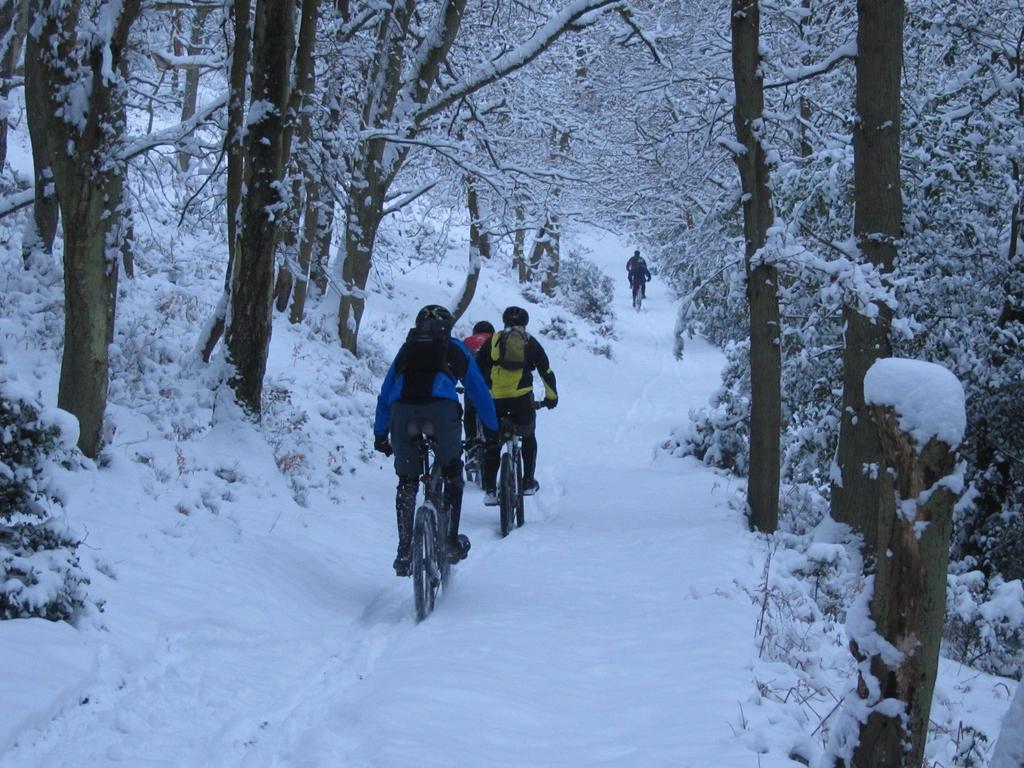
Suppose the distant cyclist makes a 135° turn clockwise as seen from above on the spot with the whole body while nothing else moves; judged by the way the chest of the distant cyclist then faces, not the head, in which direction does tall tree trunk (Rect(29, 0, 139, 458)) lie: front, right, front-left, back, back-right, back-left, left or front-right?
front-right

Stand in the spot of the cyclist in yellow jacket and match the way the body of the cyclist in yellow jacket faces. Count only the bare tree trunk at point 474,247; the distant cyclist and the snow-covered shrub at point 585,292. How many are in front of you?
3

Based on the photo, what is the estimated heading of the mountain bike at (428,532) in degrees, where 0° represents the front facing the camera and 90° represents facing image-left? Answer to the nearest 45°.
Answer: approximately 180°

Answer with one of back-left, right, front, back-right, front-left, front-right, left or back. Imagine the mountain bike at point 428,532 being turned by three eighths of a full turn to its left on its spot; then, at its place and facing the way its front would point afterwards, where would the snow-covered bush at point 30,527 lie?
front

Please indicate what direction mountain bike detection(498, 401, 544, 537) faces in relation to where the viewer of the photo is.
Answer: facing away from the viewer

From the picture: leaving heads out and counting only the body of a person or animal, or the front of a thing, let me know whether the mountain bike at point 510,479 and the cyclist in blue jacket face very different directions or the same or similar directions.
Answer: same or similar directions

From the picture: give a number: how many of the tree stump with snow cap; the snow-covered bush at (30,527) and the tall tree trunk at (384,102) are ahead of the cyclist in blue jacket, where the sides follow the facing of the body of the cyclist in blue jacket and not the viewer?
1

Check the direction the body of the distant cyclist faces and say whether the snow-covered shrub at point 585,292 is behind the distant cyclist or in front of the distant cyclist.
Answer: behind

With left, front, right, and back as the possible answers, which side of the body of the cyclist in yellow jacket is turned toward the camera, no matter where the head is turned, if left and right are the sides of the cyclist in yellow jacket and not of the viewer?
back

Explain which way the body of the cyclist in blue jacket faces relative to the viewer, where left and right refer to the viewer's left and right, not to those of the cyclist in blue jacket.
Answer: facing away from the viewer

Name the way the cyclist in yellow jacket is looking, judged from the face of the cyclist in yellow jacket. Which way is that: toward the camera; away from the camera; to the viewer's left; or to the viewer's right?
away from the camera

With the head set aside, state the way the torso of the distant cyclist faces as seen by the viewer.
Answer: away from the camera

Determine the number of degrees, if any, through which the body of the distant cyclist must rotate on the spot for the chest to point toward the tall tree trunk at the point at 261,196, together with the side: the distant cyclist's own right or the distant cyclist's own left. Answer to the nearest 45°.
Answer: approximately 180°

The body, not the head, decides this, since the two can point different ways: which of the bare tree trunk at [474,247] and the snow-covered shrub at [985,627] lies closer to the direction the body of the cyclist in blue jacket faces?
the bare tree trunk

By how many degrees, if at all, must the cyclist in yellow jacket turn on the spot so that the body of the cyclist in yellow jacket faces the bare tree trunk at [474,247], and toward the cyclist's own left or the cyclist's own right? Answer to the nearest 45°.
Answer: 0° — they already face it

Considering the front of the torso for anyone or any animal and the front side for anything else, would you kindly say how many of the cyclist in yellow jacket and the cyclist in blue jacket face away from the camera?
2

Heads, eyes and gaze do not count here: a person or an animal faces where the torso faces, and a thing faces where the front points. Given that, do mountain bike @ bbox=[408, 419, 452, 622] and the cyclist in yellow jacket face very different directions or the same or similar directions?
same or similar directions

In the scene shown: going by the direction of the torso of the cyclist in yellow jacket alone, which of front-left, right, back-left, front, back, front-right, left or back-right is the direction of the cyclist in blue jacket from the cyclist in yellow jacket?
back

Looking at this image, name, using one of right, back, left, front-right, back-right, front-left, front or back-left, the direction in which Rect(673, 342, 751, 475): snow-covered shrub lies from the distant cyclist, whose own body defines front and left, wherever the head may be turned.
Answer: back

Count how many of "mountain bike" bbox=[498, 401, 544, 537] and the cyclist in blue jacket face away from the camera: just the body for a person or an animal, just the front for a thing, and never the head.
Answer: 2
